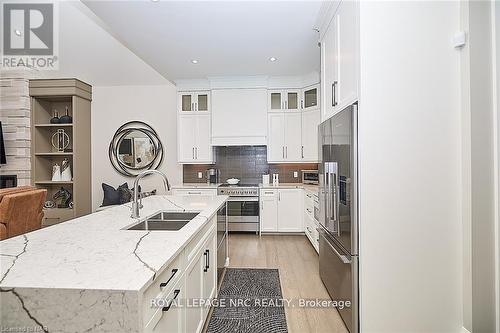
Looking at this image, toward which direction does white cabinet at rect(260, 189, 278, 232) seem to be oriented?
toward the camera

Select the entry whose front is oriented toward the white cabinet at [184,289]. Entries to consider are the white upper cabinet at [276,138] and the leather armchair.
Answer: the white upper cabinet

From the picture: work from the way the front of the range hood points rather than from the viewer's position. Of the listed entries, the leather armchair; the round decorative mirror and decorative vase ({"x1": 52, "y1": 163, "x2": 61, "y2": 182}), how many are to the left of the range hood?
0

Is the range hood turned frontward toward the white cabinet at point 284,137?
no

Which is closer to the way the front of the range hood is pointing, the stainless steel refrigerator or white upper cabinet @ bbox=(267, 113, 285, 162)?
the stainless steel refrigerator

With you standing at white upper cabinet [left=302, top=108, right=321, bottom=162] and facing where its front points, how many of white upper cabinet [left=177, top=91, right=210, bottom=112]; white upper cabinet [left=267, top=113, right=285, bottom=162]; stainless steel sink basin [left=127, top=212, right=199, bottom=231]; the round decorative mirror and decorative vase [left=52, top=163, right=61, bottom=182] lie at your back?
0

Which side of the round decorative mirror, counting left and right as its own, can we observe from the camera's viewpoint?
front

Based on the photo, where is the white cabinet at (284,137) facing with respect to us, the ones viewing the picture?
facing the viewer

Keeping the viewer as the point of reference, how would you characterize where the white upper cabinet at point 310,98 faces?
facing the viewer and to the left of the viewer

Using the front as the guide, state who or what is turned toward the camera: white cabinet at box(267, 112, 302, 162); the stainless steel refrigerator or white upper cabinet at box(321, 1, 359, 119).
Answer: the white cabinet

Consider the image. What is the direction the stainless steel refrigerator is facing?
to the viewer's left

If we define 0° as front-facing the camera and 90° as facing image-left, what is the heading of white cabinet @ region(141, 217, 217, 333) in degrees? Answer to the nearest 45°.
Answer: approximately 270°

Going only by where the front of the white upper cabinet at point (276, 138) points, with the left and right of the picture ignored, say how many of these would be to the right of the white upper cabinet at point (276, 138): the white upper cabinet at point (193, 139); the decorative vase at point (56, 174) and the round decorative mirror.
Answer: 3

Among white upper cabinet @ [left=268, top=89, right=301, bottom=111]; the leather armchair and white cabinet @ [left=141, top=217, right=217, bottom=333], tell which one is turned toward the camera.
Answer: the white upper cabinet

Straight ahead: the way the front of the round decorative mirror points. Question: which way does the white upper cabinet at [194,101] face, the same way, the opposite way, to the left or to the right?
the same way

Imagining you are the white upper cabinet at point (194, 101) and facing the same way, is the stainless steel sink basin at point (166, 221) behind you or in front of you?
in front
